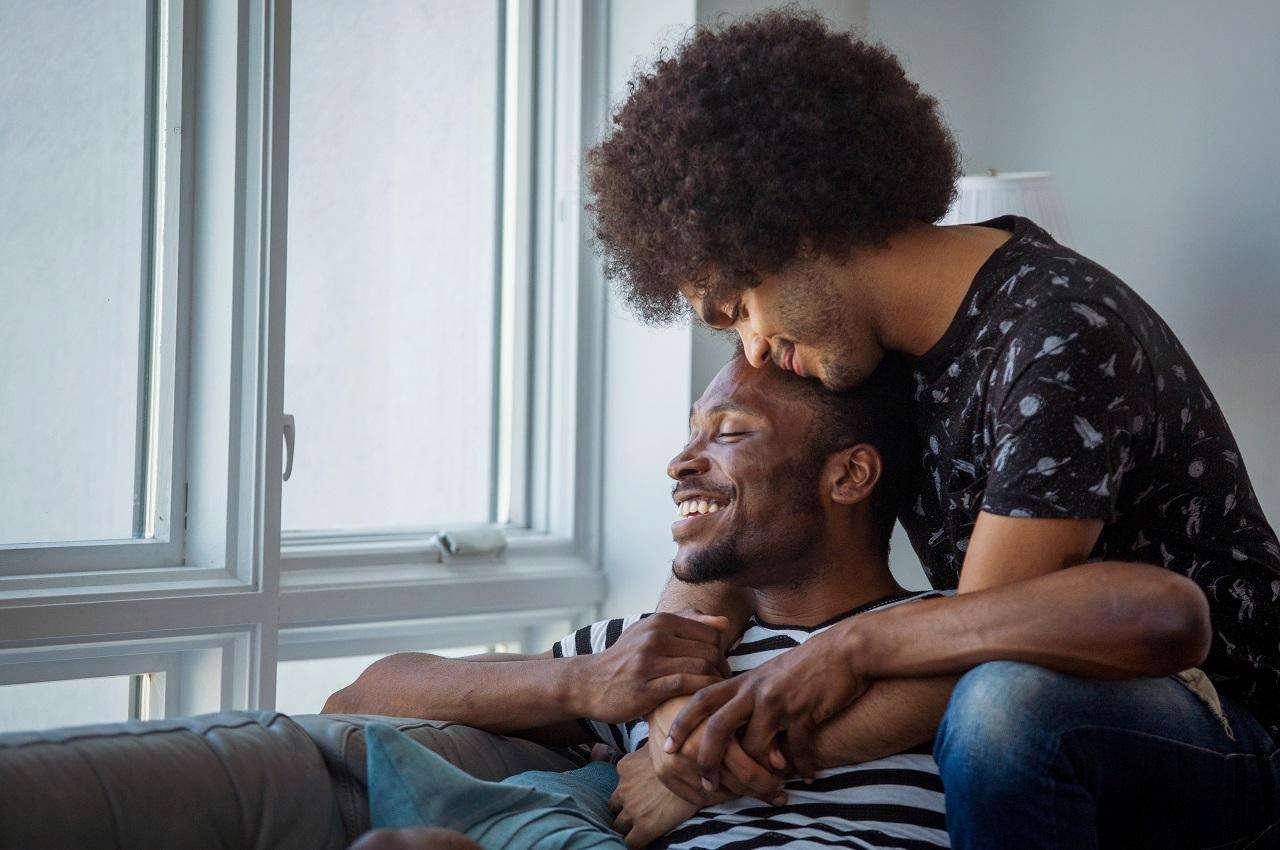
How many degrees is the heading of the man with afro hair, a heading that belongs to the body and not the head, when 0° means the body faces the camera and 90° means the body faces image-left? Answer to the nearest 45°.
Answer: approximately 90°

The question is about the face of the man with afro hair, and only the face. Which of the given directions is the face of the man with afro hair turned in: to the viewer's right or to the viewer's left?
to the viewer's left

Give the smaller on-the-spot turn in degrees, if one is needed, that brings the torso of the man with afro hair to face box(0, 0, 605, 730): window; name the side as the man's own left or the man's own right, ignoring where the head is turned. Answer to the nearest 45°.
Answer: approximately 45° to the man's own right
